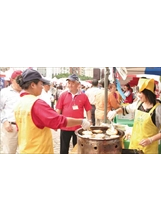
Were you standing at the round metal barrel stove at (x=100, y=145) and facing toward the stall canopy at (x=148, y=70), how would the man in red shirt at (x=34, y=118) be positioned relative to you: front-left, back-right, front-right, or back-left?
back-left

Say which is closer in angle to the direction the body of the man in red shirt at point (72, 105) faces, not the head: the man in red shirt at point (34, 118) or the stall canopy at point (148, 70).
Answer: the man in red shirt

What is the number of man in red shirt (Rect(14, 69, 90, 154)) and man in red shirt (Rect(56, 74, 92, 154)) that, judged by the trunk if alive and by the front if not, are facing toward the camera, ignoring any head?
1

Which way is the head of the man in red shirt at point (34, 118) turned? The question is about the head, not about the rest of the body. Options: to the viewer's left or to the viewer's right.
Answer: to the viewer's right

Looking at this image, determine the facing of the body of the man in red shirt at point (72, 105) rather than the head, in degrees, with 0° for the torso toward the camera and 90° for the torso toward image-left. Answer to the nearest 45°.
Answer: approximately 0°

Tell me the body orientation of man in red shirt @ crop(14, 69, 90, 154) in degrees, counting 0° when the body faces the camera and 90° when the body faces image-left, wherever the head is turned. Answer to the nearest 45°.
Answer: approximately 225°
